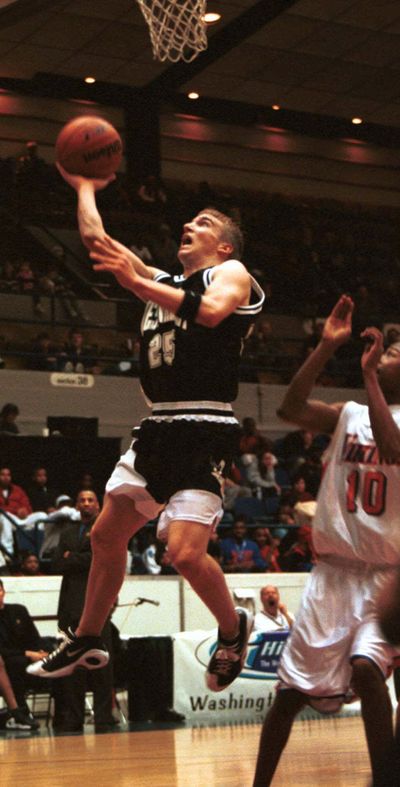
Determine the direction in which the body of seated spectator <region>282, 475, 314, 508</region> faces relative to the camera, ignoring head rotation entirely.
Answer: toward the camera

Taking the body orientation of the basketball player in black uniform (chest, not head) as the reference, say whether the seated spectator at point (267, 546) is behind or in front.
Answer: behind

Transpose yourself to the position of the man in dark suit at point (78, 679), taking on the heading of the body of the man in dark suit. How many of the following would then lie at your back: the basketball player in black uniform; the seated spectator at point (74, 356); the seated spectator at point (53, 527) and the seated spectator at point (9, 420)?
3

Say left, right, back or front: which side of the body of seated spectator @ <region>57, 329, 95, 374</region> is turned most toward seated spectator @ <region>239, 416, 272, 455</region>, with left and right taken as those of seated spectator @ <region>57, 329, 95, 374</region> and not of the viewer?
left

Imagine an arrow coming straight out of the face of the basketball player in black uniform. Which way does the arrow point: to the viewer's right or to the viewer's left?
to the viewer's left

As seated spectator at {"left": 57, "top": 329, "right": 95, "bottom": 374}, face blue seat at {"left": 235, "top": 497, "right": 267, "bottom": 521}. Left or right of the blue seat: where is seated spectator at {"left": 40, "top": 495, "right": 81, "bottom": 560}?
right

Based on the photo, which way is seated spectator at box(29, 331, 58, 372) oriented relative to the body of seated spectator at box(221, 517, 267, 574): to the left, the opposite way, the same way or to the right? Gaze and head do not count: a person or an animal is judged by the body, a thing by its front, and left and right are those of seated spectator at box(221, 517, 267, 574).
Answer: the same way

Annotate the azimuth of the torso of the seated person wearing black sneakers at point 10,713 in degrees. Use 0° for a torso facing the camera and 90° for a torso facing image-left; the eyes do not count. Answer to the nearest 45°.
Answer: approximately 270°

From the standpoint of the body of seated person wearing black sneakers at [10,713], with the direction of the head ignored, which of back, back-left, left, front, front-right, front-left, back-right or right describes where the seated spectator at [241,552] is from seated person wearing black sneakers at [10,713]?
front-left

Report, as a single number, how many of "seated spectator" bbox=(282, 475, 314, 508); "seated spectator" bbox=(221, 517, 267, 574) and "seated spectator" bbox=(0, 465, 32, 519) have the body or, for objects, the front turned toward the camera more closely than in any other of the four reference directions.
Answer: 3

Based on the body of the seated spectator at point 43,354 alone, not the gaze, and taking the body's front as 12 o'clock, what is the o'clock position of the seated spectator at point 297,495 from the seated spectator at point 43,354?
the seated spectator at point 297,495 is roughly at 10 o'clock from the seated spectator at point 43,354.

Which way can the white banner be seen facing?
toward the camera

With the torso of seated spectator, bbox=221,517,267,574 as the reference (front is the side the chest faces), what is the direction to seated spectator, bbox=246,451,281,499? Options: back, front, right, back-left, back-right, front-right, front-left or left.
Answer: back

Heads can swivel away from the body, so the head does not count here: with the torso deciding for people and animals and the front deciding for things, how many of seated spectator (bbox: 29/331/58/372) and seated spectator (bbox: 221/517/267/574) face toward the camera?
2

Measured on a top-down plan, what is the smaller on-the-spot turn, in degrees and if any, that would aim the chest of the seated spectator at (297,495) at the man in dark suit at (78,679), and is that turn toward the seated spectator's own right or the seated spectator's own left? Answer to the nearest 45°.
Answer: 0° — they already face them

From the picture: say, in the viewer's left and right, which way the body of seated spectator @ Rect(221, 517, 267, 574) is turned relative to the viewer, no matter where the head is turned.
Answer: facing the viewer

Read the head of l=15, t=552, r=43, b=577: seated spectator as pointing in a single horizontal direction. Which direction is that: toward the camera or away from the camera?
toward the camera

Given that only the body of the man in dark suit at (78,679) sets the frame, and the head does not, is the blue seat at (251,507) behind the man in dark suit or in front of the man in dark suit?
behind

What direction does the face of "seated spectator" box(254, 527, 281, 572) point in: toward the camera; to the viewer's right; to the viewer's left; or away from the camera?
toward the camera
